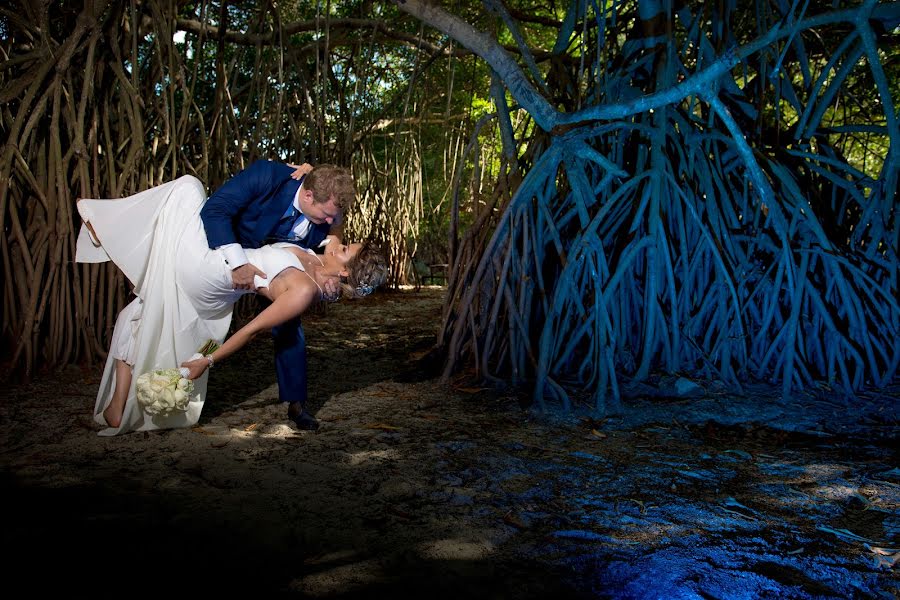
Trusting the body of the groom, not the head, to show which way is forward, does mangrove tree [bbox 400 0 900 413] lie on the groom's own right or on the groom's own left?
on the groom's own left
